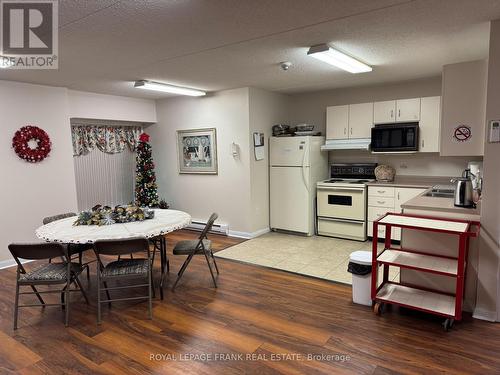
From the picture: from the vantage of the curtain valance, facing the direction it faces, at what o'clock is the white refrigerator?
The white refrigerator is roughly at 10 o'clock from the curtain valance.

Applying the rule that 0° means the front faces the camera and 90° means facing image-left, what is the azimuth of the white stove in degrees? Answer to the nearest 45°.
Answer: approximately 45°

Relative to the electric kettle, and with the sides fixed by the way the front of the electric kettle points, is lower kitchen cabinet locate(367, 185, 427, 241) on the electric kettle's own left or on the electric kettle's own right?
on the electric kettle's own right

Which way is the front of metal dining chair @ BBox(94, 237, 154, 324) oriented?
away from the camera

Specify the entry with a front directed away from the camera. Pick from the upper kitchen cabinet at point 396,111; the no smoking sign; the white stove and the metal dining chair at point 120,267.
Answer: the metal dining chair

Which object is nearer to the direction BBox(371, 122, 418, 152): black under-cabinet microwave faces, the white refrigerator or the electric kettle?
the electric kettle

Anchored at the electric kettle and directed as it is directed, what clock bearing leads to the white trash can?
The white trash can is roughly at 11 o'clock from the electric kettle.

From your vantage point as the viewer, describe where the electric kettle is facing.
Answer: facing to the left of the viewer
